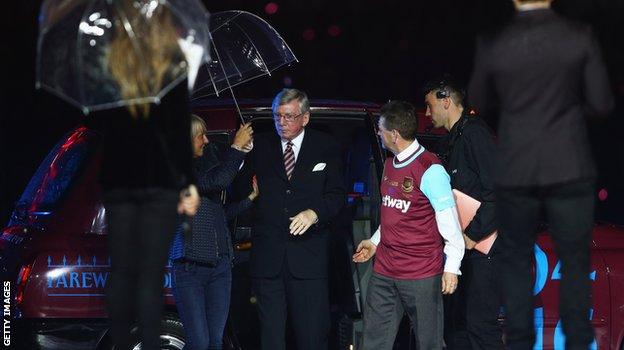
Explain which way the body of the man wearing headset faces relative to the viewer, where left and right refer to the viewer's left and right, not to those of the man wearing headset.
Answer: facing to the left of the viewer

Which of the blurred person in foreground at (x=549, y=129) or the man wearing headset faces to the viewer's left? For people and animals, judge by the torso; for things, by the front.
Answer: the man wearing headset

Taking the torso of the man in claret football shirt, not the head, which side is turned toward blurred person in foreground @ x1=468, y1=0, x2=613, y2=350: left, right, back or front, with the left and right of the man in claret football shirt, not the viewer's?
left

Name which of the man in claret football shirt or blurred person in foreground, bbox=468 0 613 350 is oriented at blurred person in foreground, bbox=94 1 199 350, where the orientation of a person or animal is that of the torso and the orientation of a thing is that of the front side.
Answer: the man in claret football shirt

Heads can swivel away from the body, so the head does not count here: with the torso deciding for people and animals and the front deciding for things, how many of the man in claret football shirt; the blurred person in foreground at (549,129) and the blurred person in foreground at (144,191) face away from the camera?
2

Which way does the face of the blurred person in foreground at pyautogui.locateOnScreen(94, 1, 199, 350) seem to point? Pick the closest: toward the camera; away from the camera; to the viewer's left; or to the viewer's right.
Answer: away from the camera

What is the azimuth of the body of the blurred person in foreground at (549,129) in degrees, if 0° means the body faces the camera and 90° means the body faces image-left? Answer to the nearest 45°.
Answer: approximately 180°

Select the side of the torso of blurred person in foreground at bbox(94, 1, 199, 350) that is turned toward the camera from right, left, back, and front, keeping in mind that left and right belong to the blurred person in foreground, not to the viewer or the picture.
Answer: back

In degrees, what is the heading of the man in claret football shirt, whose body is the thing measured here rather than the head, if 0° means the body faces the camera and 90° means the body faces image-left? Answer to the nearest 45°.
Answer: approximately 45°
